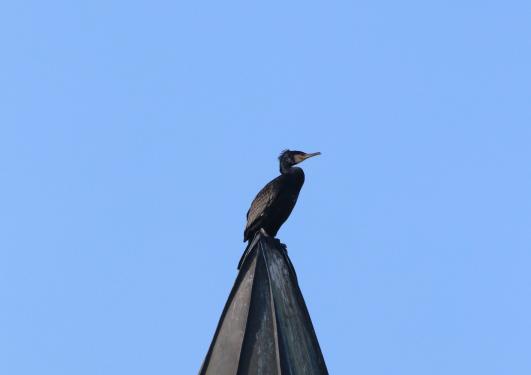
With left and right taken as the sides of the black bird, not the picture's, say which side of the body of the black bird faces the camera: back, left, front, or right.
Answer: right
